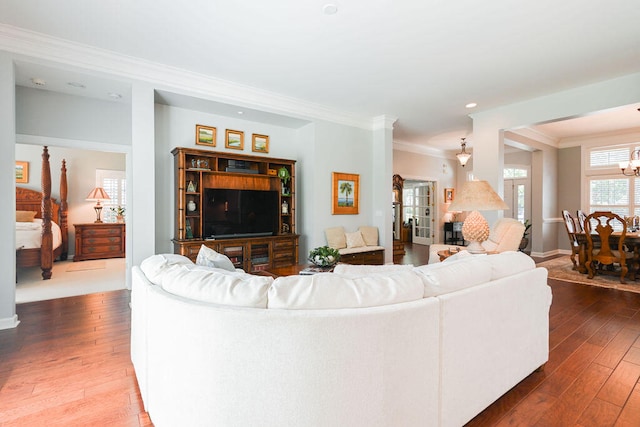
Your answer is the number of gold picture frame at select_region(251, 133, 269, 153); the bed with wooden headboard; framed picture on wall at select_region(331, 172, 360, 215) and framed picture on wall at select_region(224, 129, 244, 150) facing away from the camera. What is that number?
0

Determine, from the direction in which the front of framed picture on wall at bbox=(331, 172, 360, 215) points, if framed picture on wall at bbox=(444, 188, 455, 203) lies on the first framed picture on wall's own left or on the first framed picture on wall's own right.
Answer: on the first framed picture on wall's own left

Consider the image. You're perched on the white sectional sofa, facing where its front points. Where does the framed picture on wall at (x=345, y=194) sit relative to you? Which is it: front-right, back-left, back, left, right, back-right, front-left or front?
front

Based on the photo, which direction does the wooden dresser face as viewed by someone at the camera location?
facing the viewer

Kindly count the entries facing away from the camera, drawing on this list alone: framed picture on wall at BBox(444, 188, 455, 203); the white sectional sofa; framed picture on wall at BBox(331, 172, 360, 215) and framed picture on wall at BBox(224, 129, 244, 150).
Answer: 1

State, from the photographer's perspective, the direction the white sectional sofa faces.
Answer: facing away from the viewer

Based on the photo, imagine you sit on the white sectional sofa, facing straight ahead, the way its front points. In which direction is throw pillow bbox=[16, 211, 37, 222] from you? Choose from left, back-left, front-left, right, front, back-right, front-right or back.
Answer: front-left

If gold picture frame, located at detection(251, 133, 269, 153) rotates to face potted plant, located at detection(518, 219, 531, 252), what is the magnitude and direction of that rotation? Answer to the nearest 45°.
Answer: approximately 45° to its left

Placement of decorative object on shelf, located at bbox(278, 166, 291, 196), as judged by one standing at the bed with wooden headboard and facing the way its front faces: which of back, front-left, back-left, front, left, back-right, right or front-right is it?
front-left

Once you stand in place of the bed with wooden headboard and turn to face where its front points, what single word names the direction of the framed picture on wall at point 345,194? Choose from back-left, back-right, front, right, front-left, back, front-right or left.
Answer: front-left

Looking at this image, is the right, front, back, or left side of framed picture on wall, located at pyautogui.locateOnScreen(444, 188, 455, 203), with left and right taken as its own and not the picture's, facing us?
front

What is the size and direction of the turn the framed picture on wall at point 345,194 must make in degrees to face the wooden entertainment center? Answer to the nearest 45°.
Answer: approximately 90° to its right

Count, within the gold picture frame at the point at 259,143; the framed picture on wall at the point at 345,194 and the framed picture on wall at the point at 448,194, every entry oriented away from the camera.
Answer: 0
